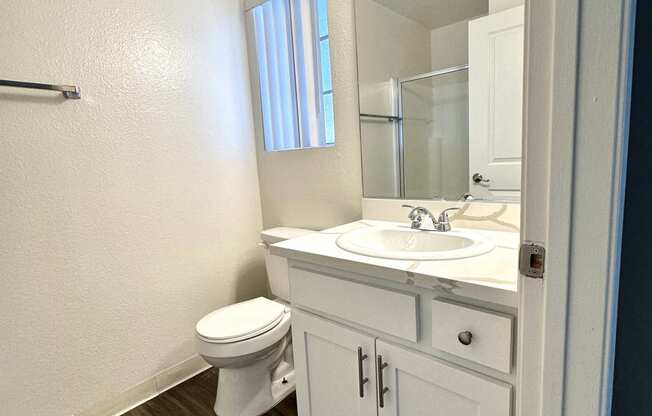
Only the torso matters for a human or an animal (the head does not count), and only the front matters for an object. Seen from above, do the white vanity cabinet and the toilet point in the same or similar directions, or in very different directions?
same or similar directions

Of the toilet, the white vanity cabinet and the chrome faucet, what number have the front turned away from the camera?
0

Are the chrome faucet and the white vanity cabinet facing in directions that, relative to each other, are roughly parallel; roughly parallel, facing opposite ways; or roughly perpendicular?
roughly parallel

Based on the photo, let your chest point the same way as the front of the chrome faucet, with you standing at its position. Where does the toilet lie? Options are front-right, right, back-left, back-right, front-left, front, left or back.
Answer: front-right

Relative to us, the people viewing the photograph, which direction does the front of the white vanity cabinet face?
facing the viewer and to the left of the viewer

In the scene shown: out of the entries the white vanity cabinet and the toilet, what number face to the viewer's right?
0

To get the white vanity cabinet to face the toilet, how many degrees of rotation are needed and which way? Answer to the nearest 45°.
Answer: approximately 90° to its right

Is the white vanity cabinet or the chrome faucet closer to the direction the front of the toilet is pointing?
the white vanity cabinet

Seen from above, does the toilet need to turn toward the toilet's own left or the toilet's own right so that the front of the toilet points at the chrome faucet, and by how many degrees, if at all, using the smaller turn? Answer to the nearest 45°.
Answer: approximately 90° to the toilet's own left

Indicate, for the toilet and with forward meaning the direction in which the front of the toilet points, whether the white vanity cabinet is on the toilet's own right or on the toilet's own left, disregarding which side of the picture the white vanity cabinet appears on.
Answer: on the toilet's own left
